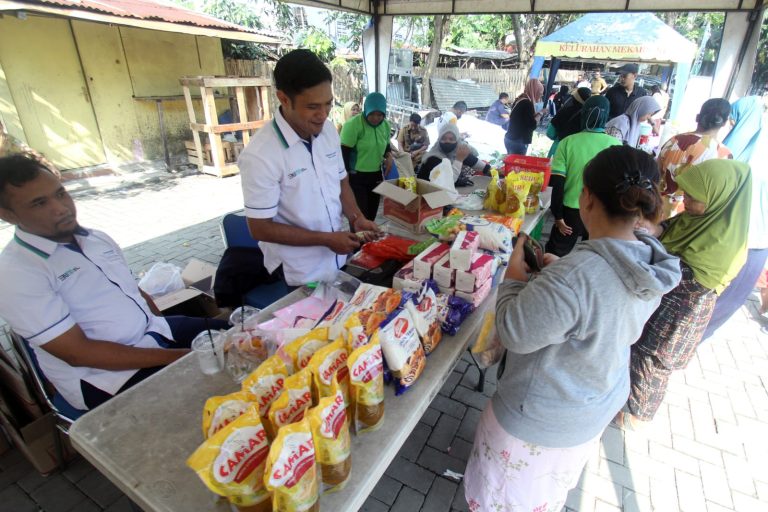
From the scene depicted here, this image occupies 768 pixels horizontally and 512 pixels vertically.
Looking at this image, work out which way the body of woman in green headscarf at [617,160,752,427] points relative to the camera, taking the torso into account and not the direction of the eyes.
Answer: to the viewer's left

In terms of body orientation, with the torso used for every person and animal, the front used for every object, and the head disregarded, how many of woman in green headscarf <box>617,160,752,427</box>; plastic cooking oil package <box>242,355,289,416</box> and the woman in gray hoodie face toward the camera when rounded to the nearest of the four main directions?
1

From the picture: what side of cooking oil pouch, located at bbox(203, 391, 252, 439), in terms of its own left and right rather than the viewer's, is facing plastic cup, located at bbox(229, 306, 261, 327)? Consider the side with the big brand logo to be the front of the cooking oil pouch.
back

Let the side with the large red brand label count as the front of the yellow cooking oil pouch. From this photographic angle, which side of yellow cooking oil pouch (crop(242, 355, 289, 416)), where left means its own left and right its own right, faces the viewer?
front

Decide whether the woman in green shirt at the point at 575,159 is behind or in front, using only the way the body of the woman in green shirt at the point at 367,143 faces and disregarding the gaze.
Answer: in front

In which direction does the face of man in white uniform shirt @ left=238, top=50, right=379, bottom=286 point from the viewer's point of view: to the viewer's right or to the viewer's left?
to the viewer's right

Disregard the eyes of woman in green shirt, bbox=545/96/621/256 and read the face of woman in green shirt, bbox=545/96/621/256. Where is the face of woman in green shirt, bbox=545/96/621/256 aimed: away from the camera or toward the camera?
away from the camera

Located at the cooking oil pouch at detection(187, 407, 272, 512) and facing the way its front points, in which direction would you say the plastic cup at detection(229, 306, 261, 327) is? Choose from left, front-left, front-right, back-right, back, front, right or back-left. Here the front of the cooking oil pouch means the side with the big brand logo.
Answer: back

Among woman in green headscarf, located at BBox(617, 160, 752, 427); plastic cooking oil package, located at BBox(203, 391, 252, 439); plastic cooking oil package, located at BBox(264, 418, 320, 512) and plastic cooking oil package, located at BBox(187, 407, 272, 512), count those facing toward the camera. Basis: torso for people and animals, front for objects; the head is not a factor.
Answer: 3

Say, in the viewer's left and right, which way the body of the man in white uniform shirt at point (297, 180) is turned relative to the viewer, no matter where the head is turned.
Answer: facing the viewer and to the right of the viewer

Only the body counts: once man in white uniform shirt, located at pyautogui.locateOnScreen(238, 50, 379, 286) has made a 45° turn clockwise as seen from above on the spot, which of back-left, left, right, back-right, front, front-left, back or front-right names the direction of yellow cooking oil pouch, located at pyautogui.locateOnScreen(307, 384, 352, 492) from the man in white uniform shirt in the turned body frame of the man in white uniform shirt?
front

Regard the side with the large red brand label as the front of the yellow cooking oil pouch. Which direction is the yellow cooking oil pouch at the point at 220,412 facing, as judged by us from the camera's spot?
facing the viewer

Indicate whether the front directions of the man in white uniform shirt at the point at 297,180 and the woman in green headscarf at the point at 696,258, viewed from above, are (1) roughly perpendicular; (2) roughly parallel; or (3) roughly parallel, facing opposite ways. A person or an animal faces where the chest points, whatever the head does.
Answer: roughly parallel, facing opposite ways
